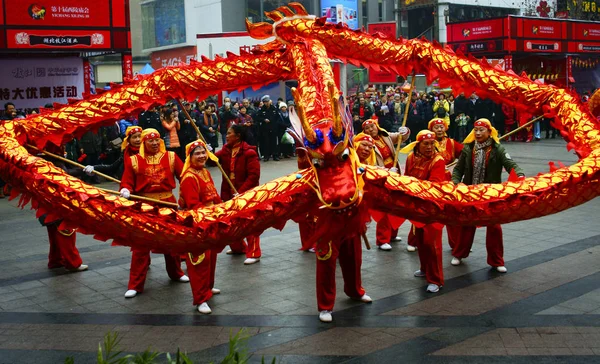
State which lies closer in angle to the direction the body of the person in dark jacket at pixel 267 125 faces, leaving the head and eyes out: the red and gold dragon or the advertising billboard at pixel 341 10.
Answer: the red and gold dragon

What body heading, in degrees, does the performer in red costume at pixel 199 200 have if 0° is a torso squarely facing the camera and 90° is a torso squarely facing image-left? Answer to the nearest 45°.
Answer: approximately 315°

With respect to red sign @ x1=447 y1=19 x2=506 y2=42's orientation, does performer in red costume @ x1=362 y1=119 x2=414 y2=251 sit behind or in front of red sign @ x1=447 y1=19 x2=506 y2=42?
in front

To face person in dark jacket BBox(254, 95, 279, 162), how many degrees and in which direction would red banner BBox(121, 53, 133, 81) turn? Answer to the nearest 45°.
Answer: approximately 45° to its left

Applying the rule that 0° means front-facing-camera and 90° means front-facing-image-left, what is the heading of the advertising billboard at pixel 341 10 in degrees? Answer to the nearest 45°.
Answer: approximately 0°

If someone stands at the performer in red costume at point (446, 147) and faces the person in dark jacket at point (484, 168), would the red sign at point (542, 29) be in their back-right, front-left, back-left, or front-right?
back-left

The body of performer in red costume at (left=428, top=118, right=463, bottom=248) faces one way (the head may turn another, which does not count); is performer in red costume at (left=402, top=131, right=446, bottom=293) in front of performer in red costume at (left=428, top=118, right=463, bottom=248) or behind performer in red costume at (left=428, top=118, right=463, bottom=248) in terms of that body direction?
in front

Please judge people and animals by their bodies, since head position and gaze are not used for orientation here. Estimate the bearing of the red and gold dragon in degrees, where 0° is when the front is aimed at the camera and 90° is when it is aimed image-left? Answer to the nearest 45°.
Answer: approximately 0°

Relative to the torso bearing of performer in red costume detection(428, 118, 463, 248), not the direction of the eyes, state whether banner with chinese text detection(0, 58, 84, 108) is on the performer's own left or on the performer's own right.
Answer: on the performer's own right

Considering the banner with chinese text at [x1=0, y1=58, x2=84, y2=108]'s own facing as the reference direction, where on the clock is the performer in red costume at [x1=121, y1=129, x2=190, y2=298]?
The performer in red costume is roughly at 12 o'clock from the banner with chinese text.
